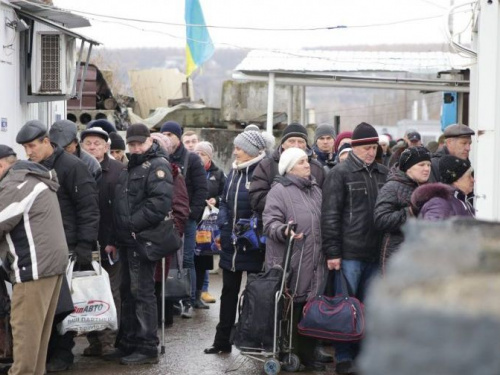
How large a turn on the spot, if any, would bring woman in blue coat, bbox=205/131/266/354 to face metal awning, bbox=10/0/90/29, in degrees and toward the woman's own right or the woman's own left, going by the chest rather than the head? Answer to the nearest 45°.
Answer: approximately 90° to the woman's own right

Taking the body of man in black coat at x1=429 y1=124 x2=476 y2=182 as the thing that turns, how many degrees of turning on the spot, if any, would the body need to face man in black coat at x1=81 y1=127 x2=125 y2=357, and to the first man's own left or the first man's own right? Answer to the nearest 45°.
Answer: approximately 135° to the first man's own right

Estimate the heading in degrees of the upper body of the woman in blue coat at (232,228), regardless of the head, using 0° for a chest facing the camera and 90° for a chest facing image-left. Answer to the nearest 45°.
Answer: approximately 45°

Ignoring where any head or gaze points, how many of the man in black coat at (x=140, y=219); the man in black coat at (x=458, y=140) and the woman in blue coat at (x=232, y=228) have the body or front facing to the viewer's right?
1

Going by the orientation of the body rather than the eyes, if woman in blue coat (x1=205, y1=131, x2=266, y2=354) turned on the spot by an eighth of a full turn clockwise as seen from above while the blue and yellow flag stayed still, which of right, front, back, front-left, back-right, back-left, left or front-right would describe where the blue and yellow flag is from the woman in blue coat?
right

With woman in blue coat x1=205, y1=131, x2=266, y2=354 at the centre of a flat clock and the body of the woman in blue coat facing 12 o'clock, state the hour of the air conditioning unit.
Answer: The air conditioning unit is roughly at 3 o'clock from the woman in blue coat.

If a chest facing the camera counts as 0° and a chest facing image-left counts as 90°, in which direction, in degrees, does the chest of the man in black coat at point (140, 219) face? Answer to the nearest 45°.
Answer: approximately 45°

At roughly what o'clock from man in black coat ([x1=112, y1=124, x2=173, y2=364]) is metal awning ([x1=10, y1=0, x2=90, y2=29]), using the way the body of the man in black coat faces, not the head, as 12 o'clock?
The metal awning is roughly at 4 o'clock from the man in black coat.
